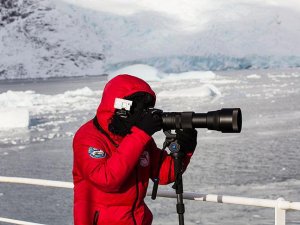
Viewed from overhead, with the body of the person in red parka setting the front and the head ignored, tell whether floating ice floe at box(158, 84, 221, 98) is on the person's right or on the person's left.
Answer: on the person's left

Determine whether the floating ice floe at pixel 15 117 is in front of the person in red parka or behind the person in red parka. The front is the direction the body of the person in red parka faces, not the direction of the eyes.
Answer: behind

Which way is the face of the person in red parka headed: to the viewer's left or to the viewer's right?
to the viewer's right

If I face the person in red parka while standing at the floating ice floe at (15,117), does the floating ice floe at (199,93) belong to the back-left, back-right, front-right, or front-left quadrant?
back-left

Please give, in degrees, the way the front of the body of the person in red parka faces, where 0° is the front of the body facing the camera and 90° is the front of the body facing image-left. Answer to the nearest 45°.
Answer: approximately 315°
